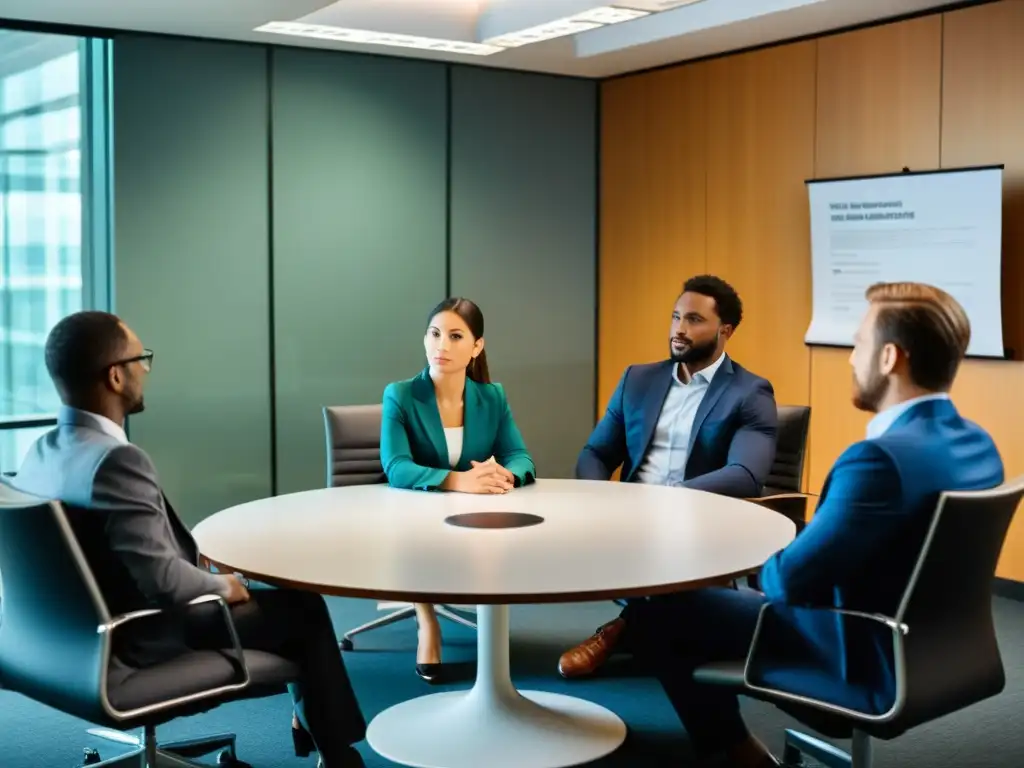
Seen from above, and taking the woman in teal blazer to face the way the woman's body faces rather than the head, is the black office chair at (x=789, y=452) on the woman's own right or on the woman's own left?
on the woman's own left

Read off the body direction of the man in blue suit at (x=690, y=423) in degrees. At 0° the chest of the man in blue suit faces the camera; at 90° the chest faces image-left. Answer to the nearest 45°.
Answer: approximately 45°

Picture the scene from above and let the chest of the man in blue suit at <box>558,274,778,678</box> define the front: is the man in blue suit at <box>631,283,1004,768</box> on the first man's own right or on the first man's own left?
on the first man's own left

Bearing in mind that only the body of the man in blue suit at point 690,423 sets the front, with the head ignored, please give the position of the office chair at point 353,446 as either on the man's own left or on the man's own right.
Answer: on the man's own right

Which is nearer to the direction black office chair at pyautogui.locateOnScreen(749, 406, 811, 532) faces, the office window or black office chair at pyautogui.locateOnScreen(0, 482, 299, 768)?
the black office chair

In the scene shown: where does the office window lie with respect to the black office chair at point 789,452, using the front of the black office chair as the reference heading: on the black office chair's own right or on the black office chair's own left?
on the black office chair's own right
